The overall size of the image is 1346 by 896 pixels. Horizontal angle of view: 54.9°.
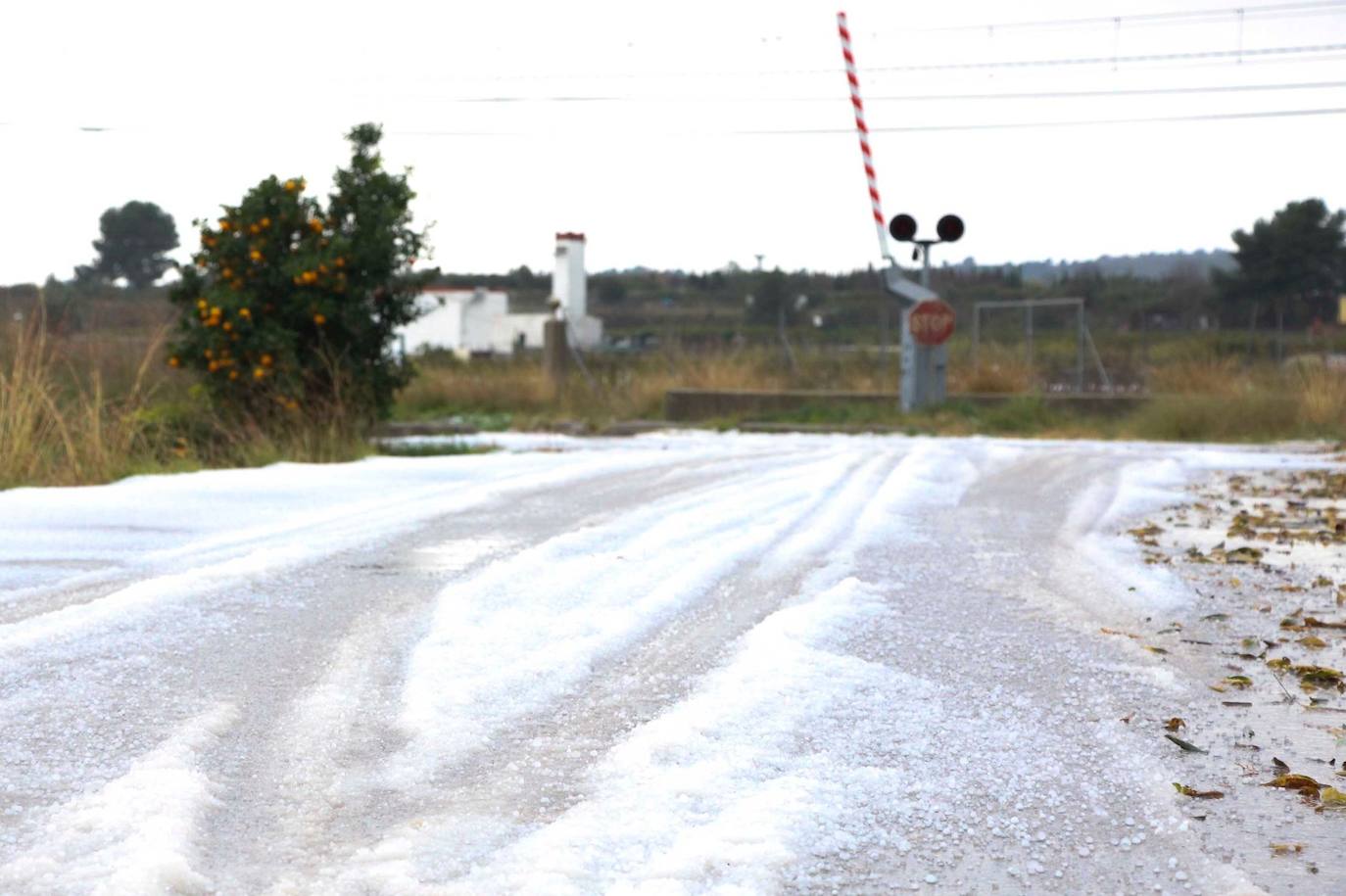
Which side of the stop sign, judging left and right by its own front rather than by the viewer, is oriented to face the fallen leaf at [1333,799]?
front

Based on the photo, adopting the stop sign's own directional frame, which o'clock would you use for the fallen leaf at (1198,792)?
The fallen leaf is roughly at 12 o'clock from the stop sign.

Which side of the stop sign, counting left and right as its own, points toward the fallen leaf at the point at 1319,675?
front

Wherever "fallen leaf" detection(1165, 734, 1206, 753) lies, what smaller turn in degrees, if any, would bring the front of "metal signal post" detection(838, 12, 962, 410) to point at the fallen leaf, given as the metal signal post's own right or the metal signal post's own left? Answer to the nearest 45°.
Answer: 0° — it already faces it

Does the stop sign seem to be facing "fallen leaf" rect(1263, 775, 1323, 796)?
yes

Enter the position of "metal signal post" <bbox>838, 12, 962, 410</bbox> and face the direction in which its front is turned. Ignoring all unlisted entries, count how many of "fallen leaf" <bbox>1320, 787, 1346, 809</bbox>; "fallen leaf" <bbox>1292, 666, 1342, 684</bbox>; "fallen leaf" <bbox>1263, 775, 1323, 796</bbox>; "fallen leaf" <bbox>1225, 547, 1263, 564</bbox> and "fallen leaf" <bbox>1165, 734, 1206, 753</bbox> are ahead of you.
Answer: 5

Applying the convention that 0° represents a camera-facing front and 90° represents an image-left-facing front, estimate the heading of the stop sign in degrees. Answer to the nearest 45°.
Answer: approximately 0°

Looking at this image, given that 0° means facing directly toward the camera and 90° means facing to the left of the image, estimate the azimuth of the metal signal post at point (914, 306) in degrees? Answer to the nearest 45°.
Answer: approximately 0°

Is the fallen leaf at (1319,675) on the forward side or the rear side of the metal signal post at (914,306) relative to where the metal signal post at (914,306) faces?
on the forward side

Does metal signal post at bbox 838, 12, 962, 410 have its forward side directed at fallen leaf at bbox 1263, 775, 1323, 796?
yes

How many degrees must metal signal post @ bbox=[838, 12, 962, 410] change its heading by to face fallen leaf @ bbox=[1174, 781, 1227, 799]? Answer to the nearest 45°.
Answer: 0° — it already faces it

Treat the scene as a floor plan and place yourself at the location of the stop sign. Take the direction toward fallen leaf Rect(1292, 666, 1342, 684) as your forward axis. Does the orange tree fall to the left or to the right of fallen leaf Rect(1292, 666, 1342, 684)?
right

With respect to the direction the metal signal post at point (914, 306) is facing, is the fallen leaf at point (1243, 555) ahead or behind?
ahead

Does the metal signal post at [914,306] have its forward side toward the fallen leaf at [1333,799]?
yes
